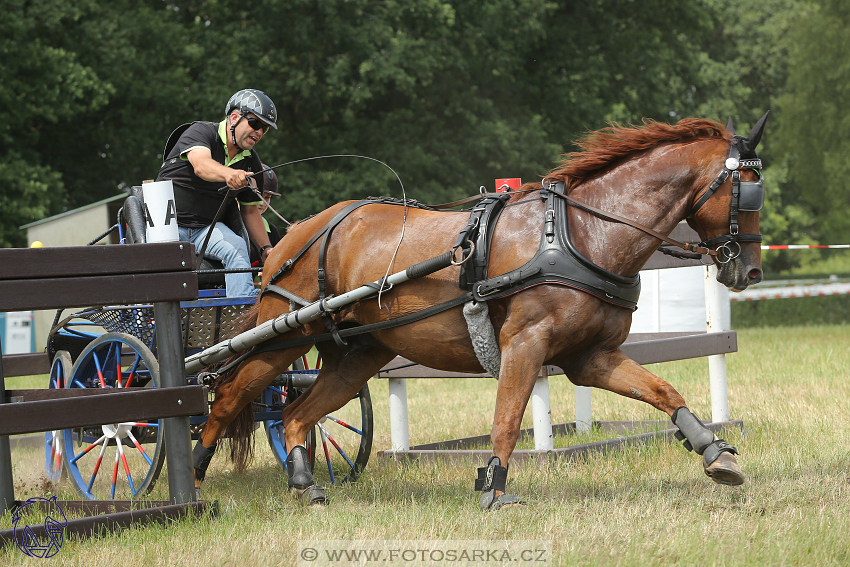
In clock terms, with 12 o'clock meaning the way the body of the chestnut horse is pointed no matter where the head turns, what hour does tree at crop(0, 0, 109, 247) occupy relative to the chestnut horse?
The tree is roughly at 8 o'clock from the chestnut horse.

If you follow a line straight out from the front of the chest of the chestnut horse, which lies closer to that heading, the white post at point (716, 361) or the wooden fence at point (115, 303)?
the white post

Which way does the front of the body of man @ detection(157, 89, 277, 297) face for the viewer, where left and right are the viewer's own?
facing the viewer and to the right of the viewer

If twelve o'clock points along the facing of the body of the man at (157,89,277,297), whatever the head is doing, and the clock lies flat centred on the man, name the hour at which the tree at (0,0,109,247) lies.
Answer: The tree is roughly at 7 o'clock from the man.

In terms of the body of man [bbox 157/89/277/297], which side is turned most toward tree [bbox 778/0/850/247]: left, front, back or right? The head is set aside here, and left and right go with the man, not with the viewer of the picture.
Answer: left

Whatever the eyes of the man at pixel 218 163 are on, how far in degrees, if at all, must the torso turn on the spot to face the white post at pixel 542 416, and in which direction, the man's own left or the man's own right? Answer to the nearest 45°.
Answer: approximately 45° to the man's own left

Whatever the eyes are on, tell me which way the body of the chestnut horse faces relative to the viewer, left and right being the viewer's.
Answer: facing to the right of the viewer

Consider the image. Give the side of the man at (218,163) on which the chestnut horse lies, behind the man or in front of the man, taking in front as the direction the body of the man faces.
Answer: in front

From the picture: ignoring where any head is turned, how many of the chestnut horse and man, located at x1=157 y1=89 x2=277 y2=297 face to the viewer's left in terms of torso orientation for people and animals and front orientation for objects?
0
